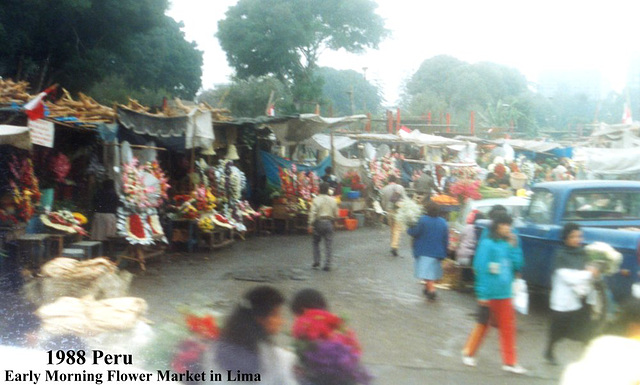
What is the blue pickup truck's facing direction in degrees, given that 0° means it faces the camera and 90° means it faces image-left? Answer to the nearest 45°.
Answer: approximately 135°

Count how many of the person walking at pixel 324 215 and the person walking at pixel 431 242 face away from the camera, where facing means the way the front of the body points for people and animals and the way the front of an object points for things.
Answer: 2

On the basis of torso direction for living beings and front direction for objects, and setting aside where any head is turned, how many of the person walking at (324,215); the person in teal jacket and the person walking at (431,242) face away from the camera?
2

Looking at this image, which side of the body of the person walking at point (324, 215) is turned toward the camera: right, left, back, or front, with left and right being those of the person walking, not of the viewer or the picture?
back

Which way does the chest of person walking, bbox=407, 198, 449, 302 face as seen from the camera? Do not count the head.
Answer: away from the camera

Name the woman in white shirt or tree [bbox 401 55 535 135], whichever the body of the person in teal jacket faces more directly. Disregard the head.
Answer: the woman in white shirt

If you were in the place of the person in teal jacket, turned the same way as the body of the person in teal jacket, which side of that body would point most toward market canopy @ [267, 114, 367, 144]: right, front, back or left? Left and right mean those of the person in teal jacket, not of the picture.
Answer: back

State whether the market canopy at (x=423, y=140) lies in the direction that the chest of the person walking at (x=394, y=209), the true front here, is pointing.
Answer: yes
